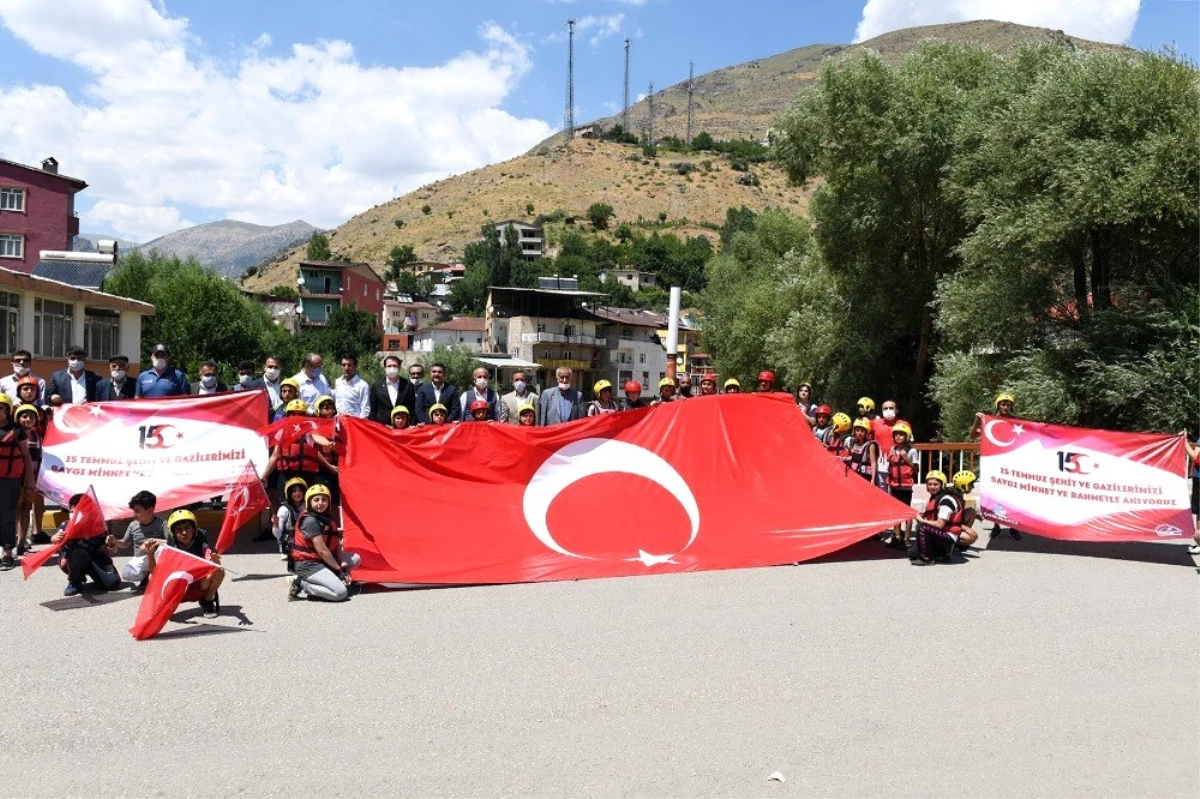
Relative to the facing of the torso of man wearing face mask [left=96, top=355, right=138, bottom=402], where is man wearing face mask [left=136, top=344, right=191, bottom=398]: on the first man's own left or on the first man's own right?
on the first man's own left

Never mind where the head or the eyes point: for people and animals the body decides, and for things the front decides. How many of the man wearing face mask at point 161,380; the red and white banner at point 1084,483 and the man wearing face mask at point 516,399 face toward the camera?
3

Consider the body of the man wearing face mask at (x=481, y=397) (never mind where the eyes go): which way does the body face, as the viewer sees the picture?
toward the camera

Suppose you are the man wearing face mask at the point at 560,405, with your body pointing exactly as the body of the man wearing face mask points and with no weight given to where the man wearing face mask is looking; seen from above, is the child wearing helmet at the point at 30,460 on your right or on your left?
on your right

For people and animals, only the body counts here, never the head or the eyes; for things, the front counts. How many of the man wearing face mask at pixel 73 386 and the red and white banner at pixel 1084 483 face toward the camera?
2

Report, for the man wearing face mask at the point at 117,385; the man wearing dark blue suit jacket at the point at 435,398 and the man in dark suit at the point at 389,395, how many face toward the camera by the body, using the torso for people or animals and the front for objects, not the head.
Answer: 3

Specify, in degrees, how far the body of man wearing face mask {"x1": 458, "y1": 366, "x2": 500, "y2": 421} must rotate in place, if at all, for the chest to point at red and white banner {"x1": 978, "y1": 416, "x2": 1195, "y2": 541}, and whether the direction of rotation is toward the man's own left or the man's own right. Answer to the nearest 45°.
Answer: approximately 90° to the man's own left

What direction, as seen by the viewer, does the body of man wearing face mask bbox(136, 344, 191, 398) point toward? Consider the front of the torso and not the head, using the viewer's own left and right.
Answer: facing the viewer

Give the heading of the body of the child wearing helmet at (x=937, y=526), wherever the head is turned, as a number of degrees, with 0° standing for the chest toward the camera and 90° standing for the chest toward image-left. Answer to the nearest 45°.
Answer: approximately 45°

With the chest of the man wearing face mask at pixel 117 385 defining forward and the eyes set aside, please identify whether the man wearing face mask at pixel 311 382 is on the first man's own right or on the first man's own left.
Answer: on the first man's own left

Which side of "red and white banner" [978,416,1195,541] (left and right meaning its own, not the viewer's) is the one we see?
front

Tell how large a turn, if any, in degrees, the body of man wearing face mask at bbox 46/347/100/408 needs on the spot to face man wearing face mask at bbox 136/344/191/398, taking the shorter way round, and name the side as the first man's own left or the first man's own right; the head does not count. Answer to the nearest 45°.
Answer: approximately 90° to the first man's own left

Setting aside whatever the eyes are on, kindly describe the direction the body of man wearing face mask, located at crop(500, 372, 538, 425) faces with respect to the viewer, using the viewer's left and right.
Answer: facing the viewer

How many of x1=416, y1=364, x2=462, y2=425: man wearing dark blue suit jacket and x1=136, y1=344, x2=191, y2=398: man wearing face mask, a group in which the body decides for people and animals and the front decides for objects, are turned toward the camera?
2

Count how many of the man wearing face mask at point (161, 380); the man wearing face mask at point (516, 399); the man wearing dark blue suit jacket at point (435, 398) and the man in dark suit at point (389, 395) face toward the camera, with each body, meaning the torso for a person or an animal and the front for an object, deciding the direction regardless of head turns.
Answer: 4

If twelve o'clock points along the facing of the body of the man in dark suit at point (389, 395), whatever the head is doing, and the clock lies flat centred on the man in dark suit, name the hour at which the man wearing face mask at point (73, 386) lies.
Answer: The man wearing face mask is roughly at 3 o'clock from the man in dark suit.
